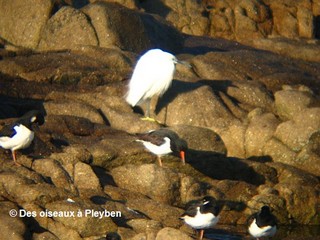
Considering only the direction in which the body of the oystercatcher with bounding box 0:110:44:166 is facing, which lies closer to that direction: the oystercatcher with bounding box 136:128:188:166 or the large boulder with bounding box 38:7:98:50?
the oystercatcher

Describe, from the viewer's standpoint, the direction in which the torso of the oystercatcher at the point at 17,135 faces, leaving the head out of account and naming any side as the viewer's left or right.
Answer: facing to the right of the viewer

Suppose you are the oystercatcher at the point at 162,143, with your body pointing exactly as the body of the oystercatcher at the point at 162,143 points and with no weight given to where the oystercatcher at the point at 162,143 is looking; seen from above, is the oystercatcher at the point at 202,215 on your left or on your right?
on your right

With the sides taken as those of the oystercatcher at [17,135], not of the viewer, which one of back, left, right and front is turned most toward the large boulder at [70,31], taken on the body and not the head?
left

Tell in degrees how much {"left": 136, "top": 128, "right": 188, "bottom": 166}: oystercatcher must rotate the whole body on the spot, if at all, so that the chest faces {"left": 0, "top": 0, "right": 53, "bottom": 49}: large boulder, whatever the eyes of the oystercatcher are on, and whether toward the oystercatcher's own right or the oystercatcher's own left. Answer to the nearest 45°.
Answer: approximately 135° to the oystercatcher's own left

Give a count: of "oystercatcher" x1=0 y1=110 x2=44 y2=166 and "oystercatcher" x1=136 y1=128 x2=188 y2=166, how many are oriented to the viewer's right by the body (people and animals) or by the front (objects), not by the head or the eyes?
2

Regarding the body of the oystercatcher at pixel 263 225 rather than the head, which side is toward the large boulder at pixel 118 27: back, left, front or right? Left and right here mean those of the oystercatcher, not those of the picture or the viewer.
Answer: back

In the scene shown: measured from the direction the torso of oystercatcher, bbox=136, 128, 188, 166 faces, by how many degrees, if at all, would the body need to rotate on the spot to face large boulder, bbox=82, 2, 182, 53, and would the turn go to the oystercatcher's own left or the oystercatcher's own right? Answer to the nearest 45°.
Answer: approximately 90° to the oystercatcher's own left

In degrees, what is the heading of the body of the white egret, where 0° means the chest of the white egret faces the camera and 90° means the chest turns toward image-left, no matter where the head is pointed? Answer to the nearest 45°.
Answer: approximately 270°

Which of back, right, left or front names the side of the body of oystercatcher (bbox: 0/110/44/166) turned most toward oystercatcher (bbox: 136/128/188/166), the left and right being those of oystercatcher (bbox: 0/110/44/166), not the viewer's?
front

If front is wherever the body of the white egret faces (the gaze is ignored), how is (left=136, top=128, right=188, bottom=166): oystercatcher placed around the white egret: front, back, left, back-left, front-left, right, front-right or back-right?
right

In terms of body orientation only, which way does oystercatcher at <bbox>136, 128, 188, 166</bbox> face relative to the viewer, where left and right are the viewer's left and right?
facing to the right of the viewer
